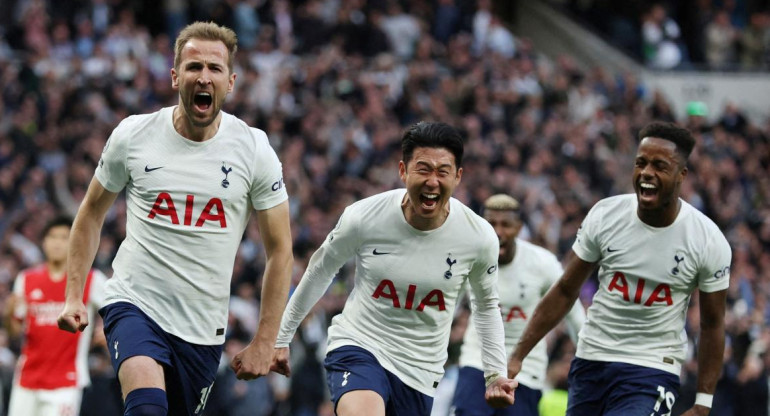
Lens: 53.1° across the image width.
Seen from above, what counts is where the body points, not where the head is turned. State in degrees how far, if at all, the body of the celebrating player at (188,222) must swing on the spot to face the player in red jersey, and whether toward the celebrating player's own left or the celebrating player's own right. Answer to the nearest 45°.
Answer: approximately 180°

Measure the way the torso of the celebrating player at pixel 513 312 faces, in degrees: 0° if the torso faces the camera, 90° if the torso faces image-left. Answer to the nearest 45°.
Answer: approximately 0°

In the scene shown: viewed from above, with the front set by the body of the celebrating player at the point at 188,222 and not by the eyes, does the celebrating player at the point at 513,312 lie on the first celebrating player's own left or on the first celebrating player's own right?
on the first celebrating player's own left

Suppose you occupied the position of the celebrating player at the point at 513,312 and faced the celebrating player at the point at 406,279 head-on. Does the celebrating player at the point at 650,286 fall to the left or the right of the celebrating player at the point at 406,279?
left

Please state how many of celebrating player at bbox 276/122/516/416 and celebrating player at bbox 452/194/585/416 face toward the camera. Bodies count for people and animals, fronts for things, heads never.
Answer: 2

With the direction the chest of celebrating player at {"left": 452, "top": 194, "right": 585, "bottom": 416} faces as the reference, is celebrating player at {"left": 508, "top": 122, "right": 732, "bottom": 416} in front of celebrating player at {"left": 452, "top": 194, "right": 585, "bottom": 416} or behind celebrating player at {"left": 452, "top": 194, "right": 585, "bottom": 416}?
in front

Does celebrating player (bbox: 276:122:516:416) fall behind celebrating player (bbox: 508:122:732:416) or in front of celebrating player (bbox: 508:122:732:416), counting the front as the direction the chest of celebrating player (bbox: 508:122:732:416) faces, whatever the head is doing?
in front

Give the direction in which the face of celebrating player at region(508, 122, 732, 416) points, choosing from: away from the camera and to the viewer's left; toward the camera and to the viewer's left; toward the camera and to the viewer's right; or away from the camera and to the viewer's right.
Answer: toward the camera and to the viewer's left
